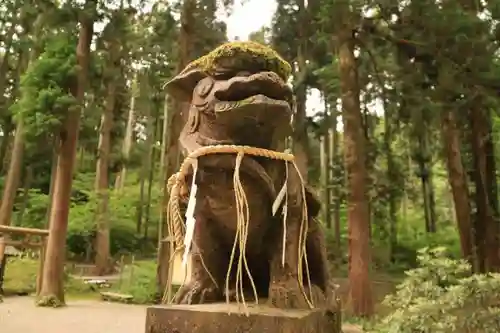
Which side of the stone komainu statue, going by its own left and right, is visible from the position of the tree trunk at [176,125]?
back

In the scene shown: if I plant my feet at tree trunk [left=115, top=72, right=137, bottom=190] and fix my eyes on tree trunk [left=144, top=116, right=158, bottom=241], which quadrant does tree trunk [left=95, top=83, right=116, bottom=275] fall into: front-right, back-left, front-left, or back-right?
front-right

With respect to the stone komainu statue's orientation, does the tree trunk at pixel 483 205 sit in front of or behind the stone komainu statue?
behind

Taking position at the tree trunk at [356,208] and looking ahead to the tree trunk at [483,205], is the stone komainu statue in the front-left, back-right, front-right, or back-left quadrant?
back-right

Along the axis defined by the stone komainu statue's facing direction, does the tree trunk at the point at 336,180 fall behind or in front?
behind

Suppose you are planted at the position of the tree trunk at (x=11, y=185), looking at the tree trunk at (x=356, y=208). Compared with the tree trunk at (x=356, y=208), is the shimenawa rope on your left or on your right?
right

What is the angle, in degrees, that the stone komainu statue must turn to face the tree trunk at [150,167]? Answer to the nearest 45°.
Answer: approximately 180°

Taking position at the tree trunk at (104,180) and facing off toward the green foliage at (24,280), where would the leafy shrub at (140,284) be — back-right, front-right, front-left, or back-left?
front-left

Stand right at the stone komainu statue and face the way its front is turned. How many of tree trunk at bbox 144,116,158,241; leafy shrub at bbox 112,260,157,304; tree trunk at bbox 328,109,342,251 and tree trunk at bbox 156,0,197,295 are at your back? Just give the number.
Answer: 4

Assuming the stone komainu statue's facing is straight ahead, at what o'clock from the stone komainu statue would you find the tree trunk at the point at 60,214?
The tree trunk is roughly at 5 o'clock from the stone komainu statue.

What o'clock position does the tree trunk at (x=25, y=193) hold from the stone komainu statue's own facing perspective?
The tree trunk is roughly at 5 o'clock from the stone komainu statue.

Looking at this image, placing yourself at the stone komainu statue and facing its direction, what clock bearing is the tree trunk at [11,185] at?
The tree trunk is roughly at 5 o'clock from the stone komainu statue.

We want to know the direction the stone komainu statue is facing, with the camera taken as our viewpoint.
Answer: facing the viewer

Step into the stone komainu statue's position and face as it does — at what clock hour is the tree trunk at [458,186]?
The tree trunk is roughly at 7 o'clock from the stone komainu statue.

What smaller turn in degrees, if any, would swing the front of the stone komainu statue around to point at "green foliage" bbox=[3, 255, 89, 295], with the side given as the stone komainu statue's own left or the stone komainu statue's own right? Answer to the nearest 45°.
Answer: approximately 135° to the stone komainu statue's own right
